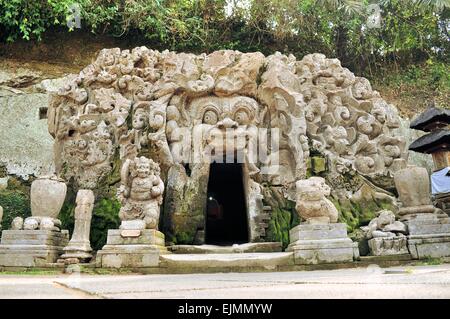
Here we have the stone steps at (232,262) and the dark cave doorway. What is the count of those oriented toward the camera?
2

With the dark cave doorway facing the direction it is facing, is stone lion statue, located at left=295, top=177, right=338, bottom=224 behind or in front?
in front

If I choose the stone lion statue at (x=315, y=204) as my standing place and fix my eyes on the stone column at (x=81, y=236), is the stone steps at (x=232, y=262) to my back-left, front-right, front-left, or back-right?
front-left

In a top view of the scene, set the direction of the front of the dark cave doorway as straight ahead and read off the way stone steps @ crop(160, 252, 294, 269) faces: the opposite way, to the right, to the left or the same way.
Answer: the same way

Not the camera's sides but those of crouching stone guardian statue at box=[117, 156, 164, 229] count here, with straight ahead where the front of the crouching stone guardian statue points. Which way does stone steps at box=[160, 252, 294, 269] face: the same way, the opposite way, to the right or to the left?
the same way

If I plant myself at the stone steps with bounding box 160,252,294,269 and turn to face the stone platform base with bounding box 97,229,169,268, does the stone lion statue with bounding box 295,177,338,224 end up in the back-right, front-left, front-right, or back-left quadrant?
back-right

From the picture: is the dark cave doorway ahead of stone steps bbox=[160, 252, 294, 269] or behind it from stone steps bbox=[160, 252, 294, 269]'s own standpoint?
behind

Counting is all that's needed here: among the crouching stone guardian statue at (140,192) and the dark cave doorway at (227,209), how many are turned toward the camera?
2

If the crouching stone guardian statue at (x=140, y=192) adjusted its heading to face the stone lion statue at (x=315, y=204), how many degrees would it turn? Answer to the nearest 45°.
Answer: approximately 45° to its left

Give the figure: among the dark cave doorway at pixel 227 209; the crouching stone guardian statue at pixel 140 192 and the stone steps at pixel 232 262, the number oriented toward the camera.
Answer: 3

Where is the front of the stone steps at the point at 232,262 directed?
toward the camera

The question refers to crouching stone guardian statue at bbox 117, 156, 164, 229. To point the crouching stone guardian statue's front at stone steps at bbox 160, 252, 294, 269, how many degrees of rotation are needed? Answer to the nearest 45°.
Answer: approximately 45° to its left

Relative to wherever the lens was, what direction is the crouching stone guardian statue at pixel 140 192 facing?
facing the viewer
